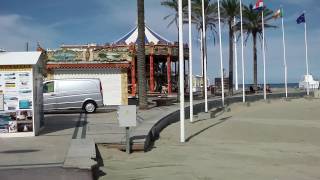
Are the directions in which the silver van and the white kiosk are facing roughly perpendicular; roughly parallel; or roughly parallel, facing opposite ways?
roughly perpendicular

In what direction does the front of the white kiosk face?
toward the camera

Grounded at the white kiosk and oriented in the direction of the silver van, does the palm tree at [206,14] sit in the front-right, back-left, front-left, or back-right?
front-right

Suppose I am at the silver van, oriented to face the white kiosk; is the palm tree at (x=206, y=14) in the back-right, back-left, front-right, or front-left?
back-left
